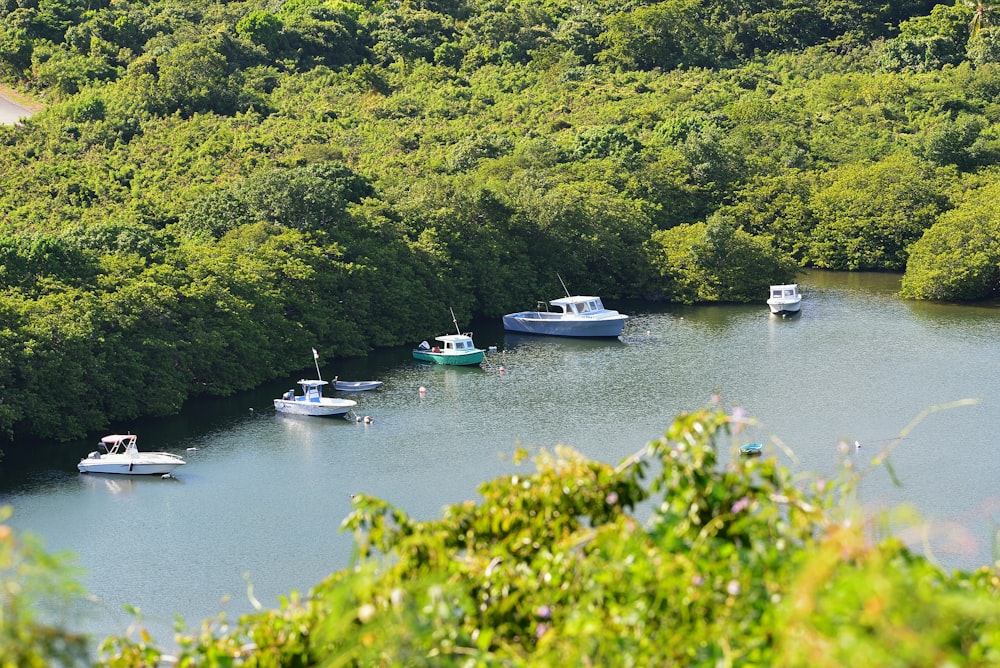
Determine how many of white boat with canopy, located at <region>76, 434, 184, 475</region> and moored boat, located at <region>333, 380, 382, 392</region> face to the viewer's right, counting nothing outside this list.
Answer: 2

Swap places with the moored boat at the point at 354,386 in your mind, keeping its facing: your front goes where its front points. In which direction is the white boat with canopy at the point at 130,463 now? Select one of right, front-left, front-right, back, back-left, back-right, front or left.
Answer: back-right

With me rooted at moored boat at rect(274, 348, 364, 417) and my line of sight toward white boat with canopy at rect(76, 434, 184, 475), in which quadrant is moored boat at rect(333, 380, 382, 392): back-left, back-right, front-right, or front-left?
back-right

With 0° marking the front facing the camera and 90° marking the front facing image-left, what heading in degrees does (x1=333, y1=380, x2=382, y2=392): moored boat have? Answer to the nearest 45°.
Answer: approximately 270°

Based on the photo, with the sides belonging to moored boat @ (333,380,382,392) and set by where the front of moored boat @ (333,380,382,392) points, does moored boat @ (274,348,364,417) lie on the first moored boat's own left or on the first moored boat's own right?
on the first moored boat's own right

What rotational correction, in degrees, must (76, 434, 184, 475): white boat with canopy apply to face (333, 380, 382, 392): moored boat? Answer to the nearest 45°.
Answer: approximately 45° to its left

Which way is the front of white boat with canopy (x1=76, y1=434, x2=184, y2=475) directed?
to the viewer's right
